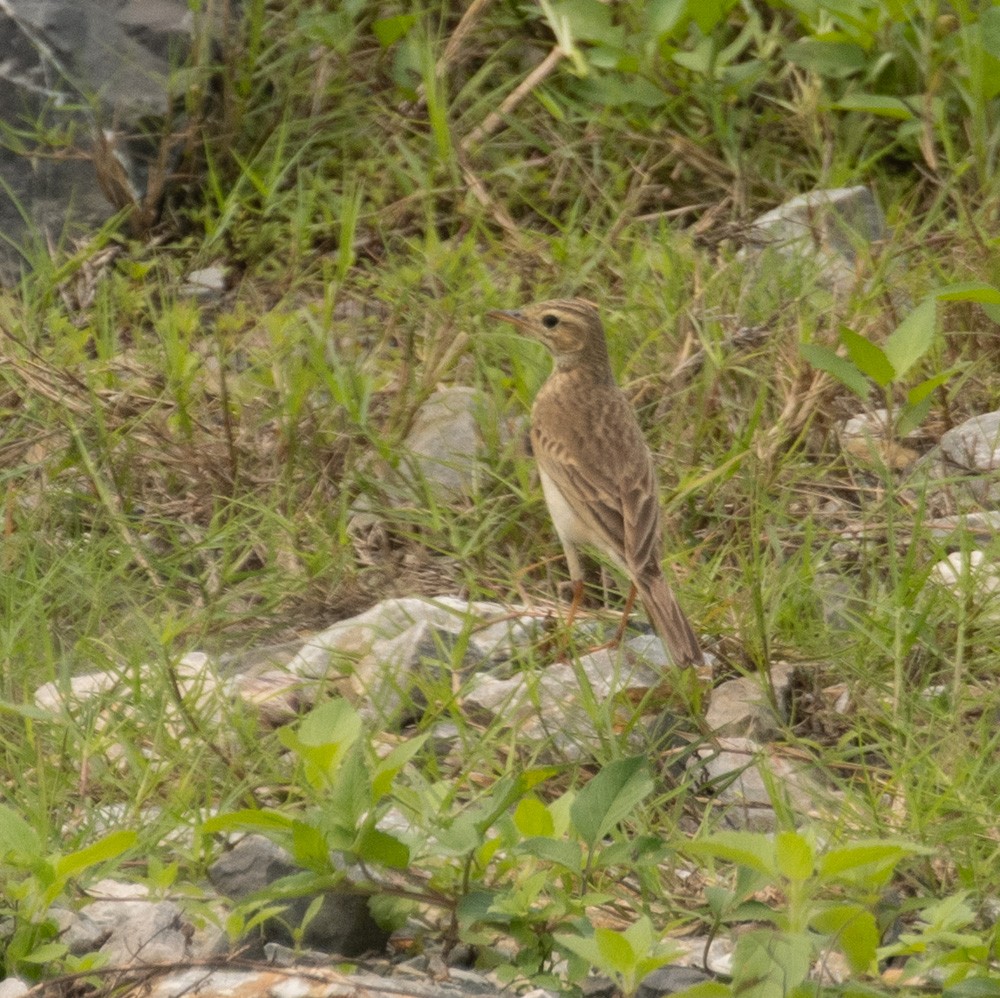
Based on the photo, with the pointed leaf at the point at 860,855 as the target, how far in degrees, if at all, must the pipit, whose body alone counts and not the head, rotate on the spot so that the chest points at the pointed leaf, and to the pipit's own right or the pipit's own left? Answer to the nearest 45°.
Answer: approximately 135° to the pipit's own left

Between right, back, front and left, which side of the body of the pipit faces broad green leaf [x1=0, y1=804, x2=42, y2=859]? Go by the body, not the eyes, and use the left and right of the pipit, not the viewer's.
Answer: left

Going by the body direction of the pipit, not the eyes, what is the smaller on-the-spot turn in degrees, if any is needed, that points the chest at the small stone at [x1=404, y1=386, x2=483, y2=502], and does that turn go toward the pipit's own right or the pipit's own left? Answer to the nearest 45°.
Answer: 0° — it already faces it

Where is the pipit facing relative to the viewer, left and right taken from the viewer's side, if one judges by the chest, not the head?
facing away from the viewer and to the left of the viewer

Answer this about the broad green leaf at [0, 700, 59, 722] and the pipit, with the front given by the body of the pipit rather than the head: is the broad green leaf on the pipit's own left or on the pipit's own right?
on the pipit's own left

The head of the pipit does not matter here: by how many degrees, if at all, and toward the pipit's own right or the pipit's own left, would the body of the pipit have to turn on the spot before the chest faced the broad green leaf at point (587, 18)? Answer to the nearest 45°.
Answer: approximately 45° to the pipit's own right

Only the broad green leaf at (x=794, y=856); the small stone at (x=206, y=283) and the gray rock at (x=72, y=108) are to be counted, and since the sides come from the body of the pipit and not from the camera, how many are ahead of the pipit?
2

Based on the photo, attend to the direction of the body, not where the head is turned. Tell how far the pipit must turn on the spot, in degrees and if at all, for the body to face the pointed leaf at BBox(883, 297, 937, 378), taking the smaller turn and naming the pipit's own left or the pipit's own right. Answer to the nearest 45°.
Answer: approximately 135° to the pipit's own right

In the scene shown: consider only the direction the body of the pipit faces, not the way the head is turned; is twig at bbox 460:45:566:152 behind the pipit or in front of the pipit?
in front

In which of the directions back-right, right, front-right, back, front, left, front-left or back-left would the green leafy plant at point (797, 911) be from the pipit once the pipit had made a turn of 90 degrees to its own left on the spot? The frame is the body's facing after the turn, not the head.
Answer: front-left

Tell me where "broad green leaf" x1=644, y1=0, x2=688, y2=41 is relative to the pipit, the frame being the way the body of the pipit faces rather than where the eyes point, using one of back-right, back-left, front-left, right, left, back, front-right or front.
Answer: front-right

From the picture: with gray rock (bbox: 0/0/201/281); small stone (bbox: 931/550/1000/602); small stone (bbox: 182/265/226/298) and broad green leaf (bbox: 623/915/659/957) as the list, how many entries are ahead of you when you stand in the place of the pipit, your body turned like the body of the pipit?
2

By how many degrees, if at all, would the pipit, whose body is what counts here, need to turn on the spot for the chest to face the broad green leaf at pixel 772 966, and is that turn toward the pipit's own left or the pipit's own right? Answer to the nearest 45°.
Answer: approximately 135° to the pipit's own left
